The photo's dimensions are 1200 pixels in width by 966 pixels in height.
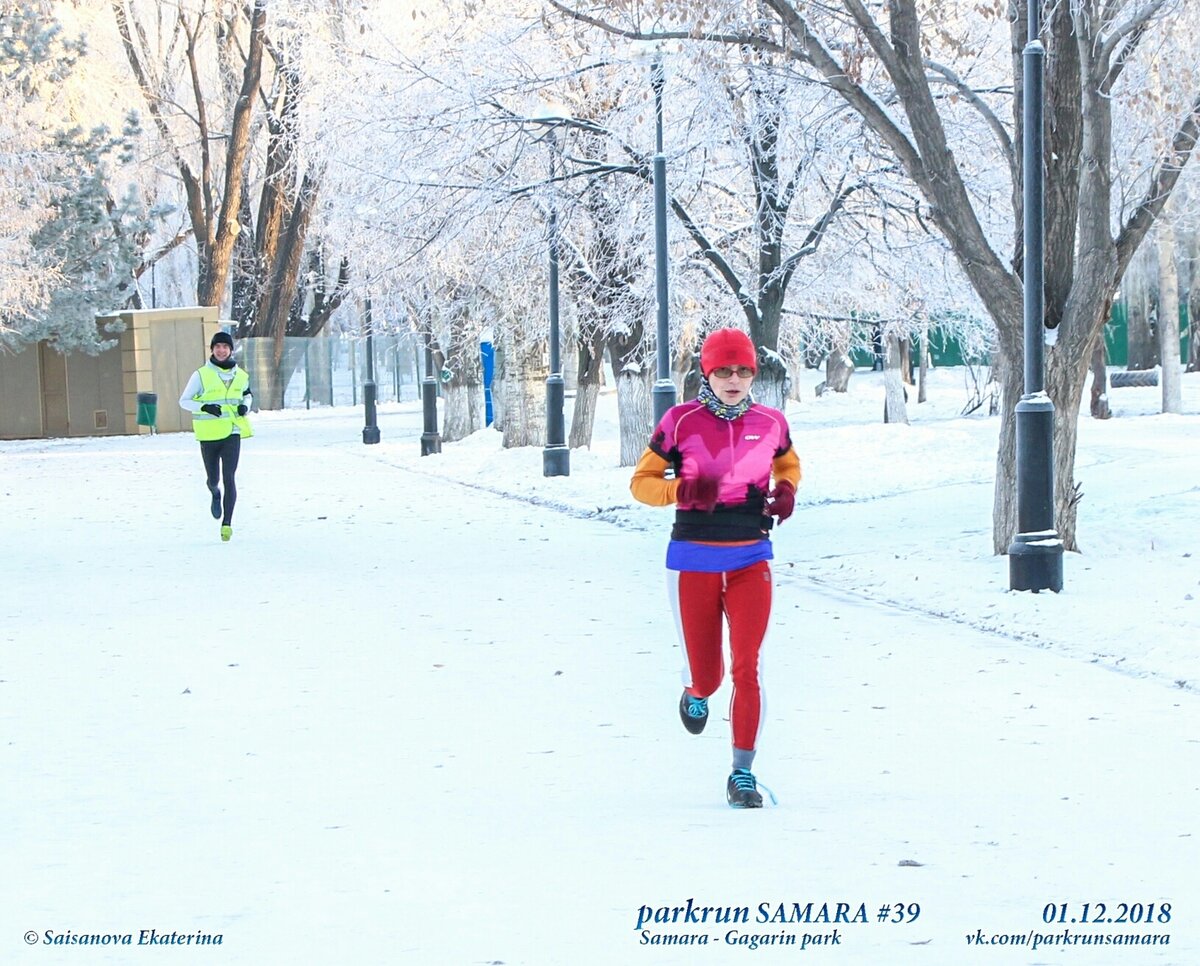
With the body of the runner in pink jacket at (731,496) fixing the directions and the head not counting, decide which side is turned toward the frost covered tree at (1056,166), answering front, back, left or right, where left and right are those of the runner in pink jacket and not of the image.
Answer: back

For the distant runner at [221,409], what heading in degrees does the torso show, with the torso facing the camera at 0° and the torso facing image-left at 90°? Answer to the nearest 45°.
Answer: approximately 0°

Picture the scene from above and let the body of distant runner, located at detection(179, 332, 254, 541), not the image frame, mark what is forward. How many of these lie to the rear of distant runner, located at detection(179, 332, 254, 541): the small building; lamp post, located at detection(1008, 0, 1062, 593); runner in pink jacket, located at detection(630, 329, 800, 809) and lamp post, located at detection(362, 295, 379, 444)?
2

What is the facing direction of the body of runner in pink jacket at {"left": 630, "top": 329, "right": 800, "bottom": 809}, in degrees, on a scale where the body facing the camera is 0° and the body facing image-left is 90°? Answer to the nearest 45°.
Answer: approximately 0°

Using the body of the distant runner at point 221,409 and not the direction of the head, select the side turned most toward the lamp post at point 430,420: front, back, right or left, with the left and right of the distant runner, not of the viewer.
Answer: back

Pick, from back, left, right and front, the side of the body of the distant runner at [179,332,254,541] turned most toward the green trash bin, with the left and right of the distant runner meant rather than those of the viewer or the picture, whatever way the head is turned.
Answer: back

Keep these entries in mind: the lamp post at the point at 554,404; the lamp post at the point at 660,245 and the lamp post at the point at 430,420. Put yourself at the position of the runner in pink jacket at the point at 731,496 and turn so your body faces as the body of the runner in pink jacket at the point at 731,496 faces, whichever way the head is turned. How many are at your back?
3
